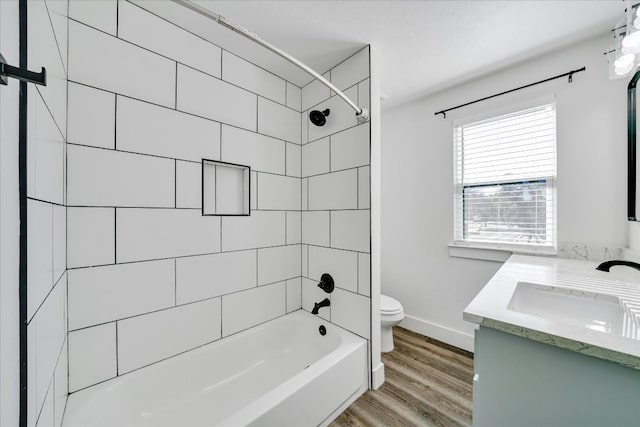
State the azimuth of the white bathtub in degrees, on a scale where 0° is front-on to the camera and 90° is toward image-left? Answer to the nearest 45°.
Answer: approximately 315°

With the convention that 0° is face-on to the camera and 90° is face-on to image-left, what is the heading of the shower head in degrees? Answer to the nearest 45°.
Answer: approximately 45°

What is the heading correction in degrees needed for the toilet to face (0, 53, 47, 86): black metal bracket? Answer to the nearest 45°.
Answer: approximately 90° to its right

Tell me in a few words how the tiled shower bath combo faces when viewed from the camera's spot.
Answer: facing the viewer and to the right of the viewer
